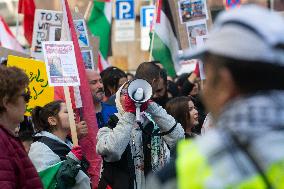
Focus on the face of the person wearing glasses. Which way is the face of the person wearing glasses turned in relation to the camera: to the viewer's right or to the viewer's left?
to the viewer's right

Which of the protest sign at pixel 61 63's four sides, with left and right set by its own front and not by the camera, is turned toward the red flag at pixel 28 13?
back

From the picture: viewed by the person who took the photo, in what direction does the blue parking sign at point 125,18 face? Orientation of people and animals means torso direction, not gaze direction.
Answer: facing the viewer

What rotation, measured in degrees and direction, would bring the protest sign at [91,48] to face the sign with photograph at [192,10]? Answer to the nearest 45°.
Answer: approximately 135° to its left

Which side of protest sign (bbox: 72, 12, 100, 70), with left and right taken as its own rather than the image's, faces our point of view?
front

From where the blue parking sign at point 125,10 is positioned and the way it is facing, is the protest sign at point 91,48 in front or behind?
in front

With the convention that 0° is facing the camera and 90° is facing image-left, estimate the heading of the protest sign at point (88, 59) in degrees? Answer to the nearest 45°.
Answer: approximately 0°

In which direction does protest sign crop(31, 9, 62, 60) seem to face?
toward the camera

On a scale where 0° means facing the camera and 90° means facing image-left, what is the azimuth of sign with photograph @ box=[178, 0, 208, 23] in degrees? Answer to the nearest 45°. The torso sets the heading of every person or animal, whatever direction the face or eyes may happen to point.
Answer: approximately 0°

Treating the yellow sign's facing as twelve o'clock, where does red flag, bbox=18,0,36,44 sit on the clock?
The red flag is roughly at 6 o'clock from the yellow sign.

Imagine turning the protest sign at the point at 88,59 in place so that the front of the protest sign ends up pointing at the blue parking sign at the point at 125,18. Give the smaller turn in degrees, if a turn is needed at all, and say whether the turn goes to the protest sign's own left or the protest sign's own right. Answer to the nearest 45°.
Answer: approximately 180°

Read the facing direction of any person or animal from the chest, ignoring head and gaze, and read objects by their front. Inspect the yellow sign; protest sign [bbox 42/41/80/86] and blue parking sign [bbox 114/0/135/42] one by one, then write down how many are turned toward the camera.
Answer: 3
